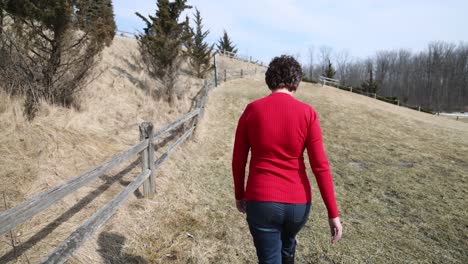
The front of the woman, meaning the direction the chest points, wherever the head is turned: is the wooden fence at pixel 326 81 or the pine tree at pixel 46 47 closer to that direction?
the wooden fence

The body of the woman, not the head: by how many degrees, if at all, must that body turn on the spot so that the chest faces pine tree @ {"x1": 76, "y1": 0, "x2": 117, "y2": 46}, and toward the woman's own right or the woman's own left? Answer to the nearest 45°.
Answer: approximately 45° to the woman's own left

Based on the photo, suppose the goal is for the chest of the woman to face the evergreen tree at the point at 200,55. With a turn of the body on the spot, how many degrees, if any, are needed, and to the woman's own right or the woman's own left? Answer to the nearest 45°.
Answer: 0° — they already face it

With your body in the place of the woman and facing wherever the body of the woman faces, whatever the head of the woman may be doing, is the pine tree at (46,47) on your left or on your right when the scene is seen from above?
on your left

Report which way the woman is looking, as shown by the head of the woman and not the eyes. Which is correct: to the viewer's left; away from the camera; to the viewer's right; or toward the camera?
away from the camera

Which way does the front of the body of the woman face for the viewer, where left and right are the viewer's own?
facing away from the viewer

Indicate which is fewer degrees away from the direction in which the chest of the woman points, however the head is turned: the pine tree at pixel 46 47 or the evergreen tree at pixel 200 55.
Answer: the evergreen tree

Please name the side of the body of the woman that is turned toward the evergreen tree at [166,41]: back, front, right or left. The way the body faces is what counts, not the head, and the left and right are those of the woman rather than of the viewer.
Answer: front

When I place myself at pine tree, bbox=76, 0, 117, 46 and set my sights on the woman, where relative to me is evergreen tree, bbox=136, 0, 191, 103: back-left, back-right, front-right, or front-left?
back-left

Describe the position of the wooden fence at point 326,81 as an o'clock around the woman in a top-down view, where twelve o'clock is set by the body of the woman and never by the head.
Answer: The wooden fence is roughly at 12 o'clock from the woman.
